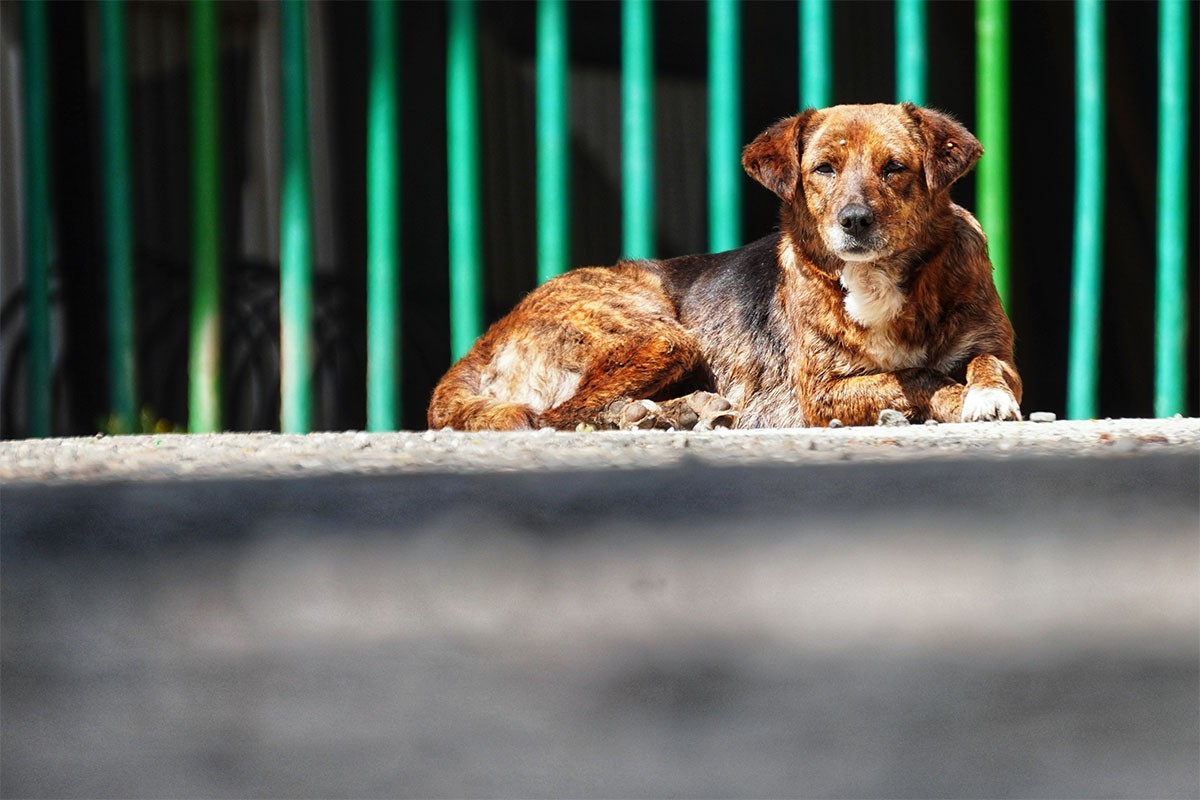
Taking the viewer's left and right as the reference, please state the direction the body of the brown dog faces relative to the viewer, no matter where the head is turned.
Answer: facing the viewer and to the right of the viewer
